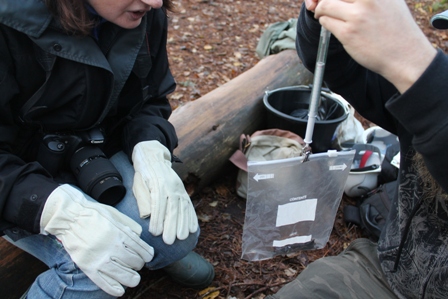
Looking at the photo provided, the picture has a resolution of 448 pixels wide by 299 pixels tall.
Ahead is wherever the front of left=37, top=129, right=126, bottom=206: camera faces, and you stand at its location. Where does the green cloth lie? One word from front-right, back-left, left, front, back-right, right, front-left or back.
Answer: left

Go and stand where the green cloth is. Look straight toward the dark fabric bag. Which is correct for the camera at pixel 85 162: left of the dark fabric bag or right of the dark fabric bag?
right

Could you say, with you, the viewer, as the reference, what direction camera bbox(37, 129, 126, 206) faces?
facing the viewer and to the right of the viewer

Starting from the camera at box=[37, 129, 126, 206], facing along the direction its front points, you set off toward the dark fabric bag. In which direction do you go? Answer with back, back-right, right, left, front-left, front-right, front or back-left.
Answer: front-left

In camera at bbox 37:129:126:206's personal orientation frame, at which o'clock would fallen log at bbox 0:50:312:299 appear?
The fallen log is roughly at 9 o'clock from the camera.

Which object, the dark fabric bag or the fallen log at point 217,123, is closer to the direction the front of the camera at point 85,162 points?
the dark fabric bag
